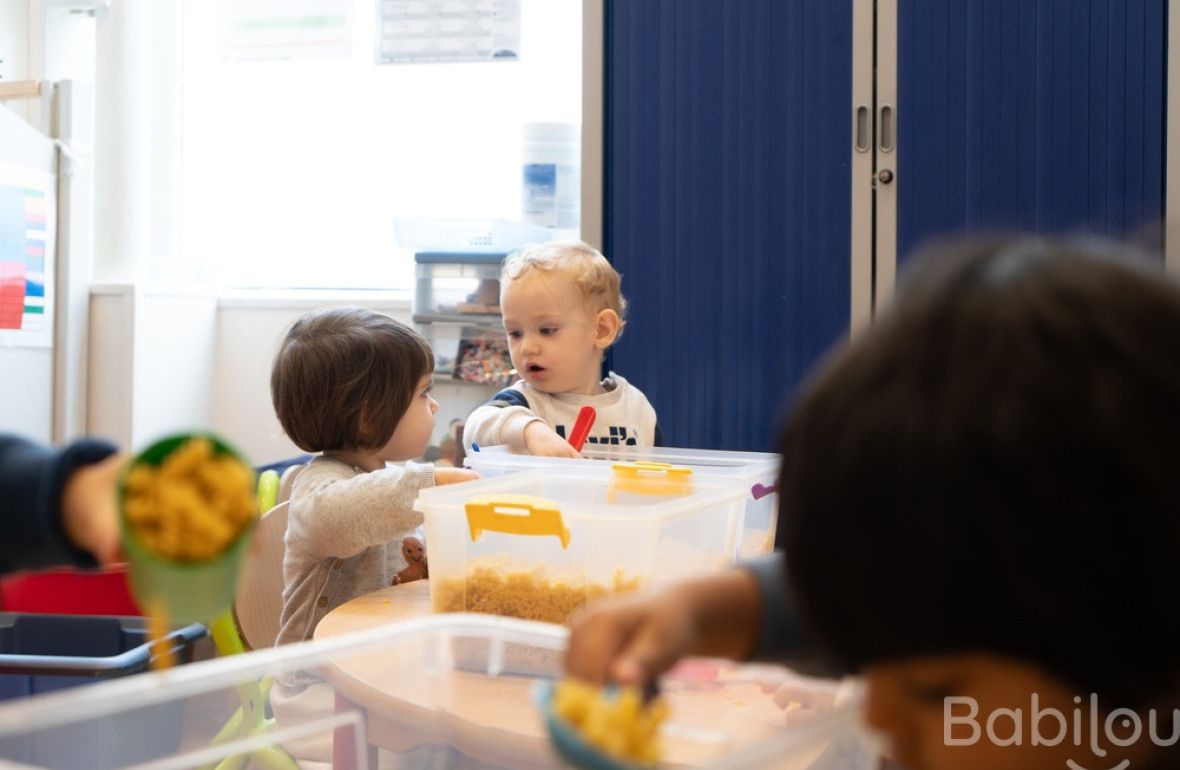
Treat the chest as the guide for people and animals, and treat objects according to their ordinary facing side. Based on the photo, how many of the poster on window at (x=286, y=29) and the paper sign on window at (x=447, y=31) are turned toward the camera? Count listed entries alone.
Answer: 2

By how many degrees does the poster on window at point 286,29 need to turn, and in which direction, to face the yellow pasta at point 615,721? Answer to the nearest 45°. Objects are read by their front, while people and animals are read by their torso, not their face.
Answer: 0° — it already faces it

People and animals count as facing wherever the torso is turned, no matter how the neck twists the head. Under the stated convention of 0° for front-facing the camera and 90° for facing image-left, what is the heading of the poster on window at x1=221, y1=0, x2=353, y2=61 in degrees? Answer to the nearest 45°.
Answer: approximately 0°

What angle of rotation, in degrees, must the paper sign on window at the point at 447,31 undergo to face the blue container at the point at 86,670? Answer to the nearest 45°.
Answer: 0° — it already faces it

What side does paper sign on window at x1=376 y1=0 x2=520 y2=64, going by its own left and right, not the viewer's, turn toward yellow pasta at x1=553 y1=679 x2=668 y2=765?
front

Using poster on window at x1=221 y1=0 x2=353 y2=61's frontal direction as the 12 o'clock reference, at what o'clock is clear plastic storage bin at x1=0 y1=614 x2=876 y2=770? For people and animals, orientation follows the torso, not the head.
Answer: The clear plastic storage bin is roughly at 12 o'clock from the poster on window.

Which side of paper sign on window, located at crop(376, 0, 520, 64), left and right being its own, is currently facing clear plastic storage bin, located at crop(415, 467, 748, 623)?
front
